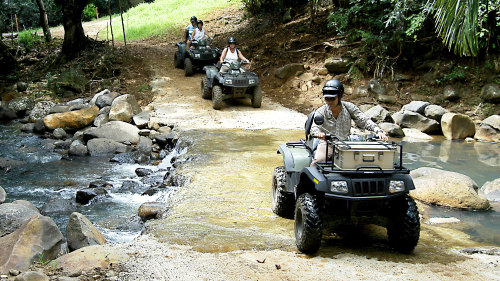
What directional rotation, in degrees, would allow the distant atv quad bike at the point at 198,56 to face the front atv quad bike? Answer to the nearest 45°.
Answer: approximately 45° to its right

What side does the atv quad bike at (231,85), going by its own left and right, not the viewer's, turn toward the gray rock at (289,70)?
left

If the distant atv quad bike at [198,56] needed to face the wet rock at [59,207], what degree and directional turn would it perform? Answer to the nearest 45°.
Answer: approximately 45° to its right

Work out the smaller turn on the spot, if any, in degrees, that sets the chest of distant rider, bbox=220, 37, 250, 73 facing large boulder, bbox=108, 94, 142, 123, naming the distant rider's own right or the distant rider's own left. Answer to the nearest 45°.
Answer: approximately 90° to the distant rider's own right

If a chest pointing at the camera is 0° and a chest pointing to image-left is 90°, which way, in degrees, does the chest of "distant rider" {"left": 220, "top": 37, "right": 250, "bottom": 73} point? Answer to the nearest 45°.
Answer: approximately 0°

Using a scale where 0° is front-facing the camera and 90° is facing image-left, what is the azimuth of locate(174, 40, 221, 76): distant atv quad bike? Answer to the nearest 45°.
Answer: approximately 315°

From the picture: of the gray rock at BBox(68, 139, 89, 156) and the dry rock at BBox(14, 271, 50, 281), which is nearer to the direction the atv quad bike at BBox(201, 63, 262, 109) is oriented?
the dry rock

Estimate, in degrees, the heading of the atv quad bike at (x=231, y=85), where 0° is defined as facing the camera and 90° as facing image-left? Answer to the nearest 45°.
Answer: approximately 315°

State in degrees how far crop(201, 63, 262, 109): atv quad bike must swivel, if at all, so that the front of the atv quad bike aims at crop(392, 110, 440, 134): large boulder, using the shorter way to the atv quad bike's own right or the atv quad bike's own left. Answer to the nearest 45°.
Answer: approximately 45° to the atv quad bike's own left

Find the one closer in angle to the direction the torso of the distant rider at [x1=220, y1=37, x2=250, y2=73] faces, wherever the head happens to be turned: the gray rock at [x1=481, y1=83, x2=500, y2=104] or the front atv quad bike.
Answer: the front atv quad bike
